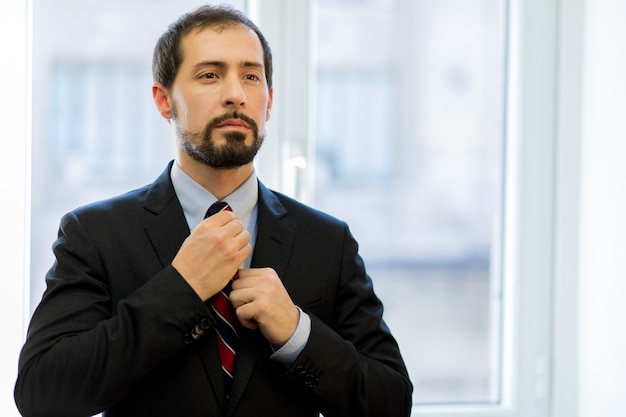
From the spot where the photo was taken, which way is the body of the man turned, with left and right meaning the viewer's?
facing the viewer

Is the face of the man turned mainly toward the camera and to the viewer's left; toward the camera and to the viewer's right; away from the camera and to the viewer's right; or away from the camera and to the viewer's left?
toward the camera and to the viewer's right
